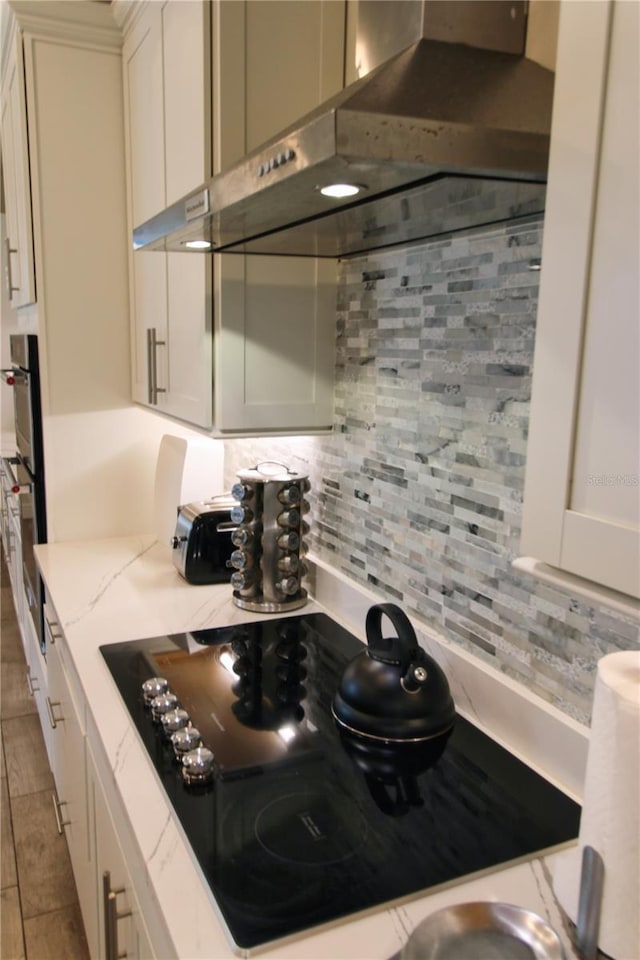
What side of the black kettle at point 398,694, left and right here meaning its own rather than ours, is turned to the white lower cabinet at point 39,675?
back

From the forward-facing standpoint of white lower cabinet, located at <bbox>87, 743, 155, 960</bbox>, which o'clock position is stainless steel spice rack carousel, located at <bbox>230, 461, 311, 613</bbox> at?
The stainless steel spice rack carousel is roughly at 4 o'clock from the white lower cabinet.

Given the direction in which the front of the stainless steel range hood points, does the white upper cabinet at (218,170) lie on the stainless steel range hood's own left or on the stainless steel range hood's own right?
on the stainless steel range hood's own right

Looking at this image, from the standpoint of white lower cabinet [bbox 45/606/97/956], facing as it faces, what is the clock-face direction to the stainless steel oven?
The stainless steel oven is roughly at 3 o'clock from the white lower cabinet.

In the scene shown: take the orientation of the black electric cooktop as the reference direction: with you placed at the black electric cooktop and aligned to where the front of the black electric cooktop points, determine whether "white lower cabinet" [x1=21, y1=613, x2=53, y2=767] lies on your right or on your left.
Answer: on your right

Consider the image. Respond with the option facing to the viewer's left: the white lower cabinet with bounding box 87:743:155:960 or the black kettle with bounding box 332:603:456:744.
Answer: the white lower cabinet

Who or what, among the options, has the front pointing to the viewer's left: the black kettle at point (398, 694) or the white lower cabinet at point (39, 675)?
the white lower cabinet

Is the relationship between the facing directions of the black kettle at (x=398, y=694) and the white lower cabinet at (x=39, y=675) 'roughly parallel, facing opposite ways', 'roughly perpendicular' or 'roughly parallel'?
roughly perpendicular

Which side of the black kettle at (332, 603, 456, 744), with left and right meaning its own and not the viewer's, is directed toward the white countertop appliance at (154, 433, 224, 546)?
back
